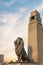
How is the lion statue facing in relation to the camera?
to the viewer's left

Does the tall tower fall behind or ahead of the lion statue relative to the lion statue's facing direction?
behind
